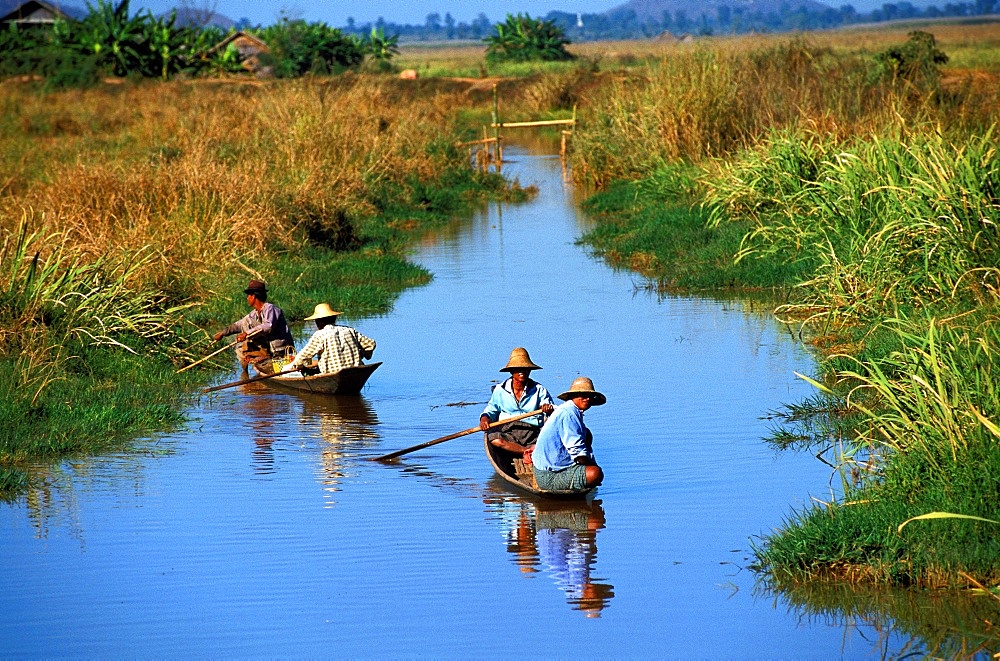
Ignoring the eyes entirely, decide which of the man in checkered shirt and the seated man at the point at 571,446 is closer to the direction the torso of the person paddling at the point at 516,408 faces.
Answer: the seated man

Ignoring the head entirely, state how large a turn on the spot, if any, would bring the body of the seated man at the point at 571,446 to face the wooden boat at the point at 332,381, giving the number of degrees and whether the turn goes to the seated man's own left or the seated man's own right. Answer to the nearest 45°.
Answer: approximately 135° to the seated man's own left

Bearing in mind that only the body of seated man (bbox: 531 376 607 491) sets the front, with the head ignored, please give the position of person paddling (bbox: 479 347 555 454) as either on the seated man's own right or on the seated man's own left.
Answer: on the seated man's own left

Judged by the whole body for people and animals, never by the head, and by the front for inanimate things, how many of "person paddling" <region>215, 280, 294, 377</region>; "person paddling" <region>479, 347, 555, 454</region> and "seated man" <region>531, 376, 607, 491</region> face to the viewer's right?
1
